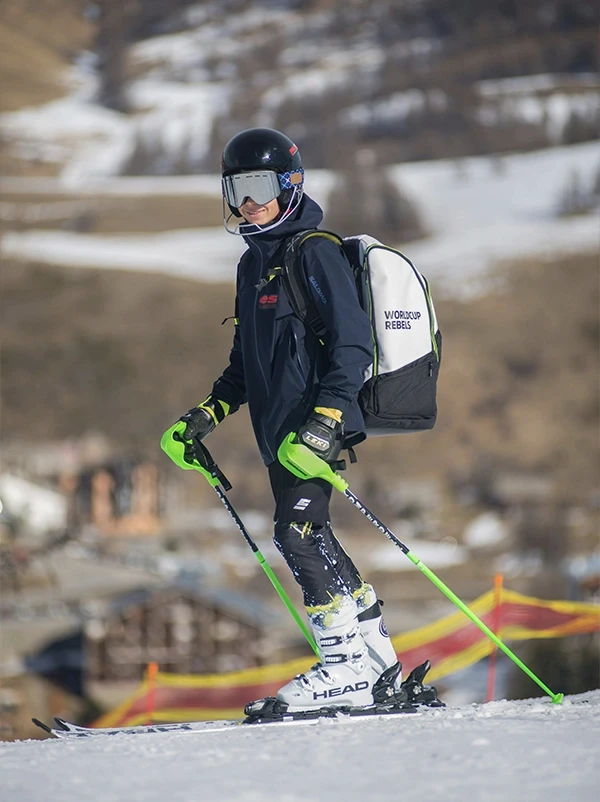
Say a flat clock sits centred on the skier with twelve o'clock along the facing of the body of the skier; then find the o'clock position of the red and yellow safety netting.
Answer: The red and yellow safety netting is roughly at 5 o'clock from the skier.

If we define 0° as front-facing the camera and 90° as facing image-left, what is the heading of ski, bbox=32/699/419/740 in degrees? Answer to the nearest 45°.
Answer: approximately 90°

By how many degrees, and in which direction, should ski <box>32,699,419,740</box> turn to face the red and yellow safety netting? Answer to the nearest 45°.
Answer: approximately 90° to its right

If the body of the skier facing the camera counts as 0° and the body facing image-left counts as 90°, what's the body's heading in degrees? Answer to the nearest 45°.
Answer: approximately 45°
